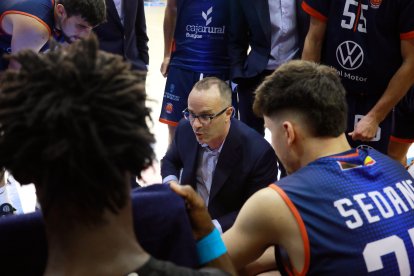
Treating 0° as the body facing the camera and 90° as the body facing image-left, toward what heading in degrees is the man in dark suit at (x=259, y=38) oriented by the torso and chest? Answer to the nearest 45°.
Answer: approximately 315°

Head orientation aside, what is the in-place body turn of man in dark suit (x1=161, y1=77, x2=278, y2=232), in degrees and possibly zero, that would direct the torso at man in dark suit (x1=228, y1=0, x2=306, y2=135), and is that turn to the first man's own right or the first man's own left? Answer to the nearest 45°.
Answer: approximately 135° to the first man's own right

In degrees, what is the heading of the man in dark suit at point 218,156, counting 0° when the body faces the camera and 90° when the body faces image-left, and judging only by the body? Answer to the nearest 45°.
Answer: approximately 45°

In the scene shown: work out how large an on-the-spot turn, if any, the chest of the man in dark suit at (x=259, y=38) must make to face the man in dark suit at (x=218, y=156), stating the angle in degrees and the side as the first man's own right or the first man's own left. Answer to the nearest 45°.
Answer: approximately 45° to the first man's own right
